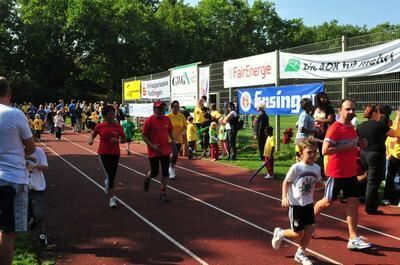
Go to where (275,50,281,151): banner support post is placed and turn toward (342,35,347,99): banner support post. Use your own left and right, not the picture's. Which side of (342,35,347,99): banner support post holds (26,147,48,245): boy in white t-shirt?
right

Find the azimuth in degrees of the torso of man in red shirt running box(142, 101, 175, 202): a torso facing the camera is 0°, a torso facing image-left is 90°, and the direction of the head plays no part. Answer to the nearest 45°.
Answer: approximately 0°

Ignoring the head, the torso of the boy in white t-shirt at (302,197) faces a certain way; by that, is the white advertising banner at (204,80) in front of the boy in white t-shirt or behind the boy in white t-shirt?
behind

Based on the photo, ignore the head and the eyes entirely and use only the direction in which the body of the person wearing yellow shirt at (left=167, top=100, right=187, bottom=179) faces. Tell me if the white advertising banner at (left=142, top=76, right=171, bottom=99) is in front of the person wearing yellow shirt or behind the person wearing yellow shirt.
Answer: behind

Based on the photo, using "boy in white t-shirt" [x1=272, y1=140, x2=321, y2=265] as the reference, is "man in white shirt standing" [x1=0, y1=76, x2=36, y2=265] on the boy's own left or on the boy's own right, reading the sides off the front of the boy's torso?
on the boy's own right

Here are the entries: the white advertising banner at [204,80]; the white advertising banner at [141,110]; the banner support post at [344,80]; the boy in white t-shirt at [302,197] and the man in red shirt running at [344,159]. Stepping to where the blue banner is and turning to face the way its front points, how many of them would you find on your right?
2

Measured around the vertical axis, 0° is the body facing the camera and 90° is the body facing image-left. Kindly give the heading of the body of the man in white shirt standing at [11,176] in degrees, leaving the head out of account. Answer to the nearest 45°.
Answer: approximately 180°

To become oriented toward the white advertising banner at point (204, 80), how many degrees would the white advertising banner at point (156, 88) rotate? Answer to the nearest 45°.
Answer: approximately 45° to its left

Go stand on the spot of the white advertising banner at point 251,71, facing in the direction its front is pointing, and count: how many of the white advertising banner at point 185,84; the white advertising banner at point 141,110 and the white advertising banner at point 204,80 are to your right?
3

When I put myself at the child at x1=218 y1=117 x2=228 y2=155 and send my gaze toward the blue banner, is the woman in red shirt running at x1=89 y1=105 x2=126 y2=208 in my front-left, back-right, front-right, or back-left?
back-right

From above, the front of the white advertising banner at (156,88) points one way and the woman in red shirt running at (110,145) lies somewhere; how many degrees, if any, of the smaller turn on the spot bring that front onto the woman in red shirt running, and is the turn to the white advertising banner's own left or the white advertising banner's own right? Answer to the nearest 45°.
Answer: approximately 45° to the white advertising banner's own left
